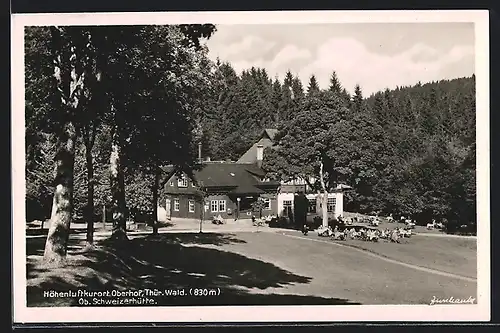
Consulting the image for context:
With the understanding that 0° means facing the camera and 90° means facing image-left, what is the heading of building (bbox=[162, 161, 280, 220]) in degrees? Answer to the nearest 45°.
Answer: approximately 0°
